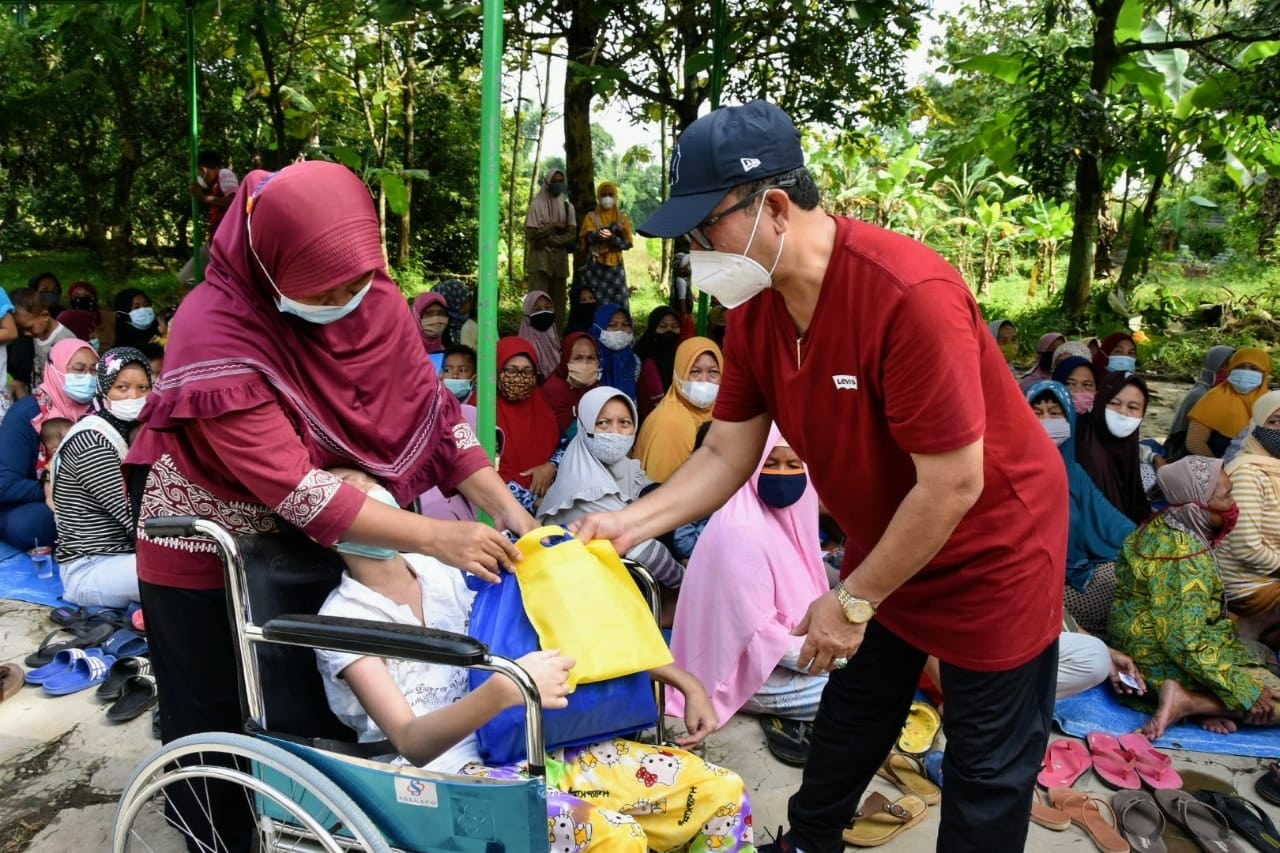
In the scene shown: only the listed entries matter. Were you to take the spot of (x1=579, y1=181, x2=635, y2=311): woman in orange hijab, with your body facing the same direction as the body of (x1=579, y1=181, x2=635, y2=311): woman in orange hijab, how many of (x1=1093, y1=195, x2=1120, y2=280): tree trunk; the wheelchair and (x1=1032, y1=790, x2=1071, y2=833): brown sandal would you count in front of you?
2

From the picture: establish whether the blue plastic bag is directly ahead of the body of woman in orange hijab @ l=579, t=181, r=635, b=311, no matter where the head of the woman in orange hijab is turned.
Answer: yes

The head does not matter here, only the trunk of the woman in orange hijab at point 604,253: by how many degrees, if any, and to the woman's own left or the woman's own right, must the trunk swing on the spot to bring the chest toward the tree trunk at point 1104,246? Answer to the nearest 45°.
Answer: approximately 135° to the woman's own left

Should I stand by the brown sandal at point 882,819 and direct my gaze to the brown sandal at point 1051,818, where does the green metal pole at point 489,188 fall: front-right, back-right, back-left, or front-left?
back-left

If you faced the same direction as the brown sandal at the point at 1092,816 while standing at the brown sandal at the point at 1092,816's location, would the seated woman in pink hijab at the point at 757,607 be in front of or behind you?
in front

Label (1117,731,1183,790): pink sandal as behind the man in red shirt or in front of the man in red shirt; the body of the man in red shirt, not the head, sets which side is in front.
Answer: behind

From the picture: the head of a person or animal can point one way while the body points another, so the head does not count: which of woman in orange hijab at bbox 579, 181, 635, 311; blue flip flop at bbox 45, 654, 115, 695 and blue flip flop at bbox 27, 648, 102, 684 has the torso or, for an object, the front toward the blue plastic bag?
the woman in orange hijab

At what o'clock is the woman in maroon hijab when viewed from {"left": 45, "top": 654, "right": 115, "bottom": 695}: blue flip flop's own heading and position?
The woman in maroon hijab is roughly at 4 o'clock from the blue flip flop.

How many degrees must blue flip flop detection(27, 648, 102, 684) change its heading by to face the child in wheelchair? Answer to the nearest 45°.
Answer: approximately 135° to its right
